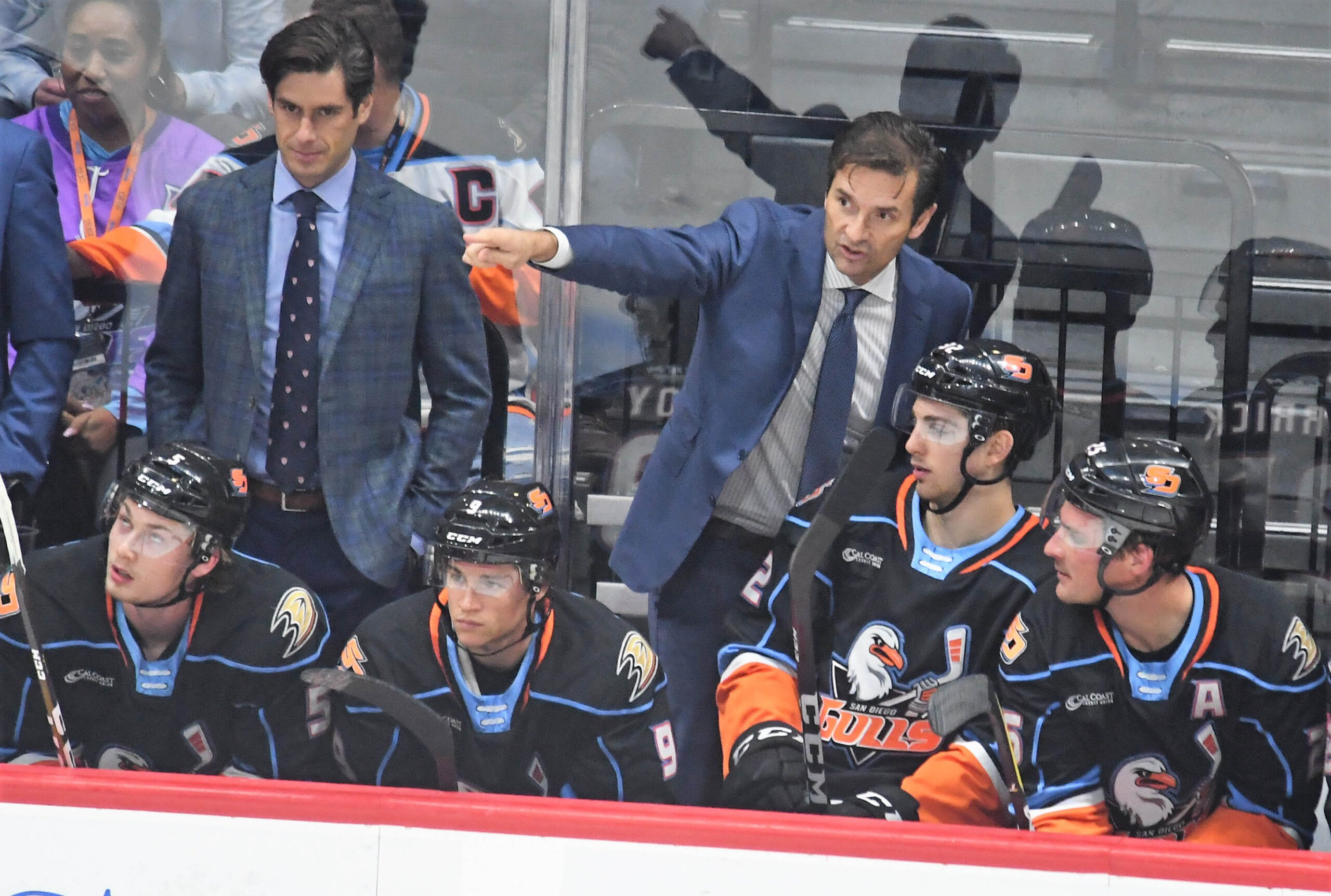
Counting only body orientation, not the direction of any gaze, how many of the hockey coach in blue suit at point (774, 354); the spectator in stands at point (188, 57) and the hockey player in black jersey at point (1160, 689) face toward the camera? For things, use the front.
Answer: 3

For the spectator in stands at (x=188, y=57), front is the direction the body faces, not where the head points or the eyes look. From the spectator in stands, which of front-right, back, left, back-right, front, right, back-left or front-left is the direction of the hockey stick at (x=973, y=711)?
front-left

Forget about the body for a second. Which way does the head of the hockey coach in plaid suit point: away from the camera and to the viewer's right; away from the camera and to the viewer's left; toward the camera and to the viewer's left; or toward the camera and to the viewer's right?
toward the camera and to the viewer's left

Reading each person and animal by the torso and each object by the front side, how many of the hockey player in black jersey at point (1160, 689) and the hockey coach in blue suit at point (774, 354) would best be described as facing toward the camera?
2

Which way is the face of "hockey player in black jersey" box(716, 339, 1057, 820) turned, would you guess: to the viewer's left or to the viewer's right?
to the viewer's left

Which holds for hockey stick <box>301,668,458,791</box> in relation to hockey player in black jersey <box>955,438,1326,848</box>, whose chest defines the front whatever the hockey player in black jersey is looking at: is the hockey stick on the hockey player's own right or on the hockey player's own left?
on the hockey player's own right

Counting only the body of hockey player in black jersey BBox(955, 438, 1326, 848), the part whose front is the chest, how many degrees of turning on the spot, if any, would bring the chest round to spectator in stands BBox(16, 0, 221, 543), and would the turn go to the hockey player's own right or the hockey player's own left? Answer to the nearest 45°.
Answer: approximately 90° to the hockey player's own right

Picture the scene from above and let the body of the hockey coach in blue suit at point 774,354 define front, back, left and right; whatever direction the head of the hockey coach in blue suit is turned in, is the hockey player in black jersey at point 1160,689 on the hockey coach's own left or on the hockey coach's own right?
on the hockey coach's own left

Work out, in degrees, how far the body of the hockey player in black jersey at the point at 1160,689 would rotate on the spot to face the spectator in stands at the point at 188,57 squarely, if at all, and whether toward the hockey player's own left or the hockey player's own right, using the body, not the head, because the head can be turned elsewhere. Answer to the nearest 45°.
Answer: approximately 90° to the hockey player's own right

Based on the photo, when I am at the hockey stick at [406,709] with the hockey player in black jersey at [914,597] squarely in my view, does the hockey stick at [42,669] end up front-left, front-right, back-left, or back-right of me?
back-left

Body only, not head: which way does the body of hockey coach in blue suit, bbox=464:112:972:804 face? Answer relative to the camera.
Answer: toward the camera

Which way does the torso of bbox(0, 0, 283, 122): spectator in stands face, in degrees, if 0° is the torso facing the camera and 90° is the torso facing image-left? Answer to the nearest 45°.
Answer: approximately 0°
